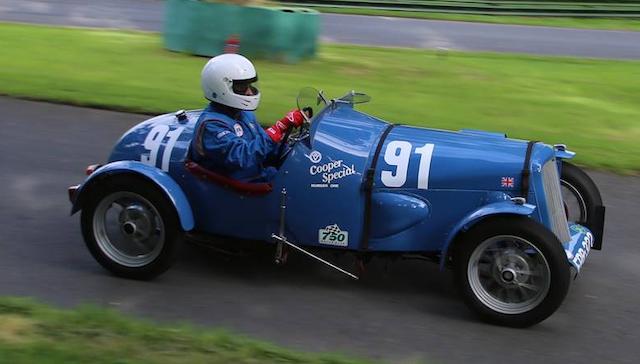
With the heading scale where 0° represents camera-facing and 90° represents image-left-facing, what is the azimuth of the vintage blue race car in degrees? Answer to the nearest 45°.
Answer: approximately 270°

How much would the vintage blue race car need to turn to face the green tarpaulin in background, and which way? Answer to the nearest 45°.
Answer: approximately 90° to its left
